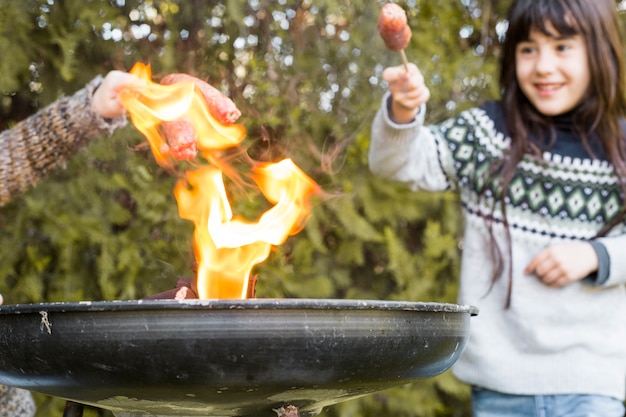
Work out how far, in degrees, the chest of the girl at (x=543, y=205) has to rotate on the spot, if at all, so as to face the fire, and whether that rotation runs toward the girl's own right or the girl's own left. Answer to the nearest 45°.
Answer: approximately 45° to the girl's own right

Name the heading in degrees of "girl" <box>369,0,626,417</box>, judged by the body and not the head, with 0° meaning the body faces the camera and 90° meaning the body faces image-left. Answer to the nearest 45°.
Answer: approximately 0°

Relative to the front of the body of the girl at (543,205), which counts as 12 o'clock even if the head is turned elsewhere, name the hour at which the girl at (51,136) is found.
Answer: the girl at (51,136) is roughly at 2 o'clock from the girl at (543,205).
